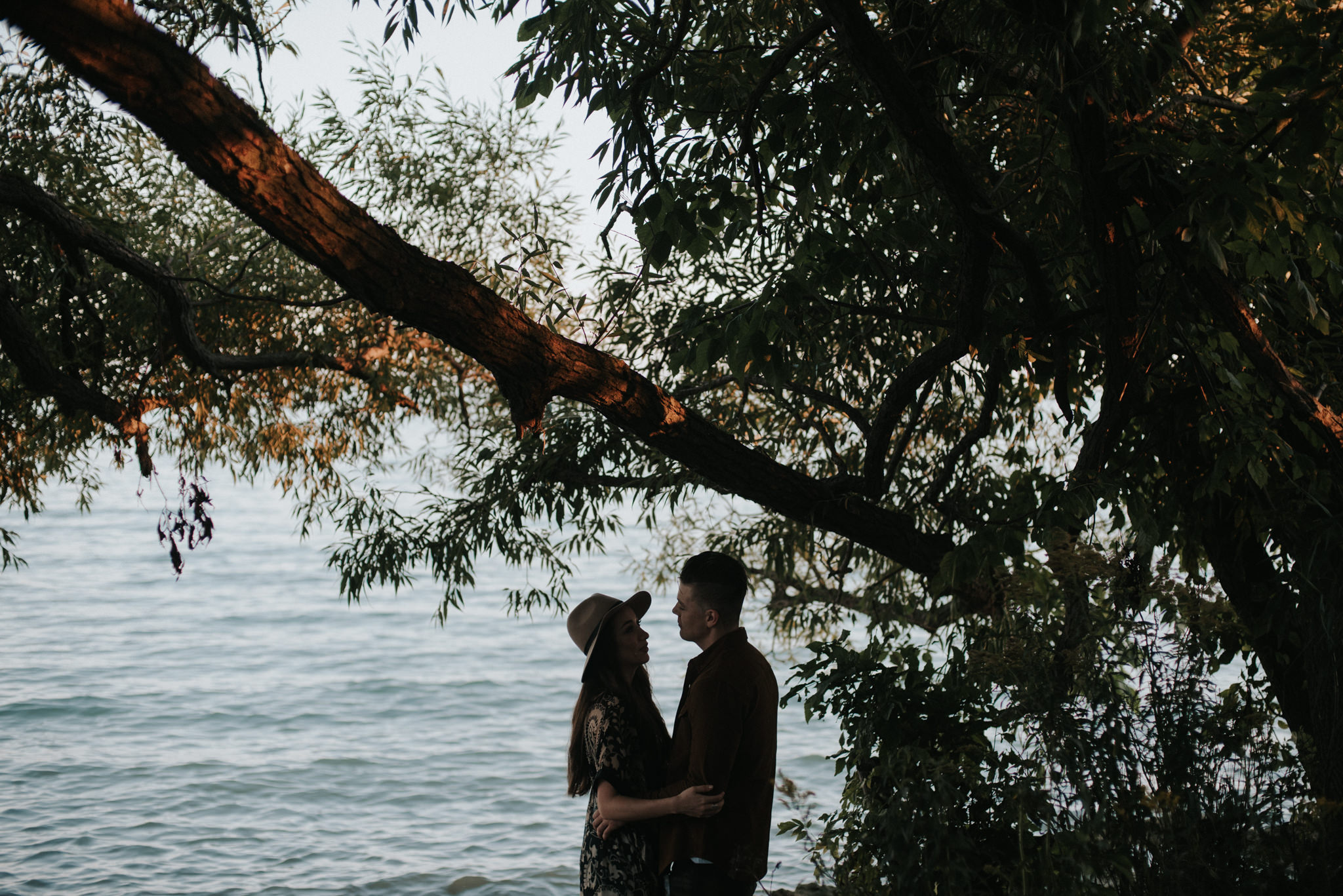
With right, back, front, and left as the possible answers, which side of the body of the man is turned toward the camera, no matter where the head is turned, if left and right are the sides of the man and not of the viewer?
left

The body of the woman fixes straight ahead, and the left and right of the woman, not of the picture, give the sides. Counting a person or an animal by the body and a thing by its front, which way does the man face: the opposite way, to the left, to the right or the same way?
the opposite way

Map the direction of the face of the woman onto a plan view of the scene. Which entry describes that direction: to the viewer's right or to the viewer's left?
to the viewer's right

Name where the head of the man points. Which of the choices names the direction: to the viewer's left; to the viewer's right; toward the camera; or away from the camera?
to the viewer's left

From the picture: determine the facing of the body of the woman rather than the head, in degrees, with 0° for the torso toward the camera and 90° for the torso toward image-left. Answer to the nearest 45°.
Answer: approximately 270°

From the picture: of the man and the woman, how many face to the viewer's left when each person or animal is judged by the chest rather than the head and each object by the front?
1
